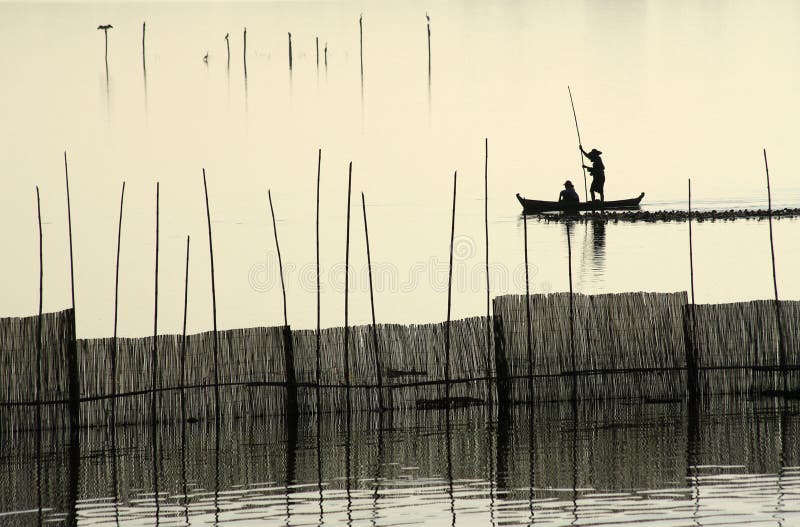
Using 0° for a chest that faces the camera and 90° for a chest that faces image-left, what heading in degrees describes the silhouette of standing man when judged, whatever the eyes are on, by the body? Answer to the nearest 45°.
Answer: approximately 90°
